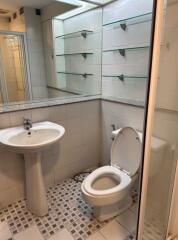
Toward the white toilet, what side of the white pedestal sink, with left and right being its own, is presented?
left

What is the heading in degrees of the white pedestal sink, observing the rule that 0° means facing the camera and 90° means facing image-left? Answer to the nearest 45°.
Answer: approximately 0°

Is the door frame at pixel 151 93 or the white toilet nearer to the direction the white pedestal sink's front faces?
the door frame

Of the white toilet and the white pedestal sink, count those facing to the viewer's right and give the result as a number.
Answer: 0

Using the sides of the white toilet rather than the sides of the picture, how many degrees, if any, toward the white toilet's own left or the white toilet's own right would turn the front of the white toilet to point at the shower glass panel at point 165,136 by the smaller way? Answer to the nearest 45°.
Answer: approximately 45° to the white toilet's own left

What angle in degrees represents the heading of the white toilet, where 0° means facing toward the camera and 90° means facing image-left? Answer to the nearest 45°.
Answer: approximately 45°

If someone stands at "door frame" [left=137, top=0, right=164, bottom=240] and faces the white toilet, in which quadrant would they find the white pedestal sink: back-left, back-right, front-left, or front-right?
front-left

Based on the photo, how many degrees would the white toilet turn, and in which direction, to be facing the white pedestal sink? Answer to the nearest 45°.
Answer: approximately 45° to its right

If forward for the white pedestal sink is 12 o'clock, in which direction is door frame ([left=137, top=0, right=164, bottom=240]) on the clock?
The door frame is roughly at 11 o'clock from the white pedestal sink.
